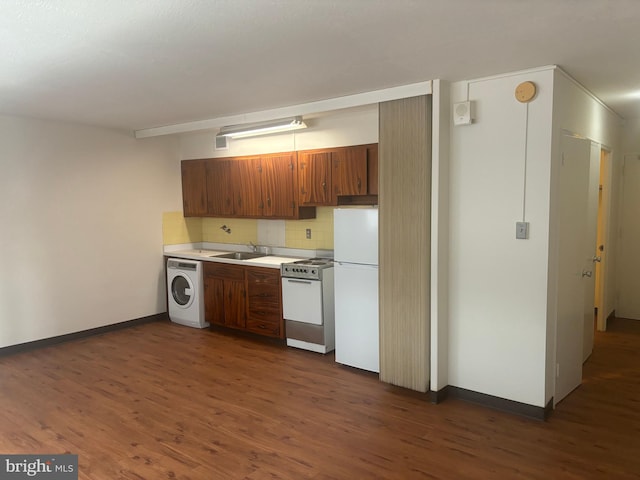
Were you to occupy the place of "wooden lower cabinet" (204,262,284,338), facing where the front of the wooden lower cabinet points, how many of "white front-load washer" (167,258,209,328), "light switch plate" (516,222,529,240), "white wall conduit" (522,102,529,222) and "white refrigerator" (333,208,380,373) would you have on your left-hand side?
3

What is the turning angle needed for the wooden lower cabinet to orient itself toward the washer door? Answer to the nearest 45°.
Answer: approximately 90° to its right

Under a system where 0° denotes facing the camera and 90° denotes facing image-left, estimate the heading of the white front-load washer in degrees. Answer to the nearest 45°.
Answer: approximately 45°

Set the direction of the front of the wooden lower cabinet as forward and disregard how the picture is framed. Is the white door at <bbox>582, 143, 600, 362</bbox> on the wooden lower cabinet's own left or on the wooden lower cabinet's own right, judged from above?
on the wooden lower cabinet's own left

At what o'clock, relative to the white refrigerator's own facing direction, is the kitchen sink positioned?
The kitchen sink is roughly at 3 o'clock from the white refrigerator.

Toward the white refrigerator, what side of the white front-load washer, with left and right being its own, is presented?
left

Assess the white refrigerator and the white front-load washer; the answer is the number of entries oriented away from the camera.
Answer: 0

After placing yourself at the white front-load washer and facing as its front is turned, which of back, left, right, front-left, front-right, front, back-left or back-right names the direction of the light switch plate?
left

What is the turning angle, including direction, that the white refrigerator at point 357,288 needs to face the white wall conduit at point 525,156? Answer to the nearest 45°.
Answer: approximately 90° to its left

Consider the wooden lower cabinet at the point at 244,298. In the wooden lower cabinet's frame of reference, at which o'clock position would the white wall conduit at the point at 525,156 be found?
The white wall conduit is roughly at 9 o'clock from the wooden lower cabinet.

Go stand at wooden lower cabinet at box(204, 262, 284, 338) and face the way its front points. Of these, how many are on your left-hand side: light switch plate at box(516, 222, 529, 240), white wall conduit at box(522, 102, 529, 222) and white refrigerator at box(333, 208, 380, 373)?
3

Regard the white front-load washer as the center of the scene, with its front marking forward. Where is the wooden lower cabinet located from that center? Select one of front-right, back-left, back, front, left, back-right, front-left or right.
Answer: left

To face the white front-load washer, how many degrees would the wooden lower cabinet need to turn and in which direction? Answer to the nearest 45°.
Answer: approximately 90° to its right

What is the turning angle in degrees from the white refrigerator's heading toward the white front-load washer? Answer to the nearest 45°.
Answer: approximately 90° to its right
